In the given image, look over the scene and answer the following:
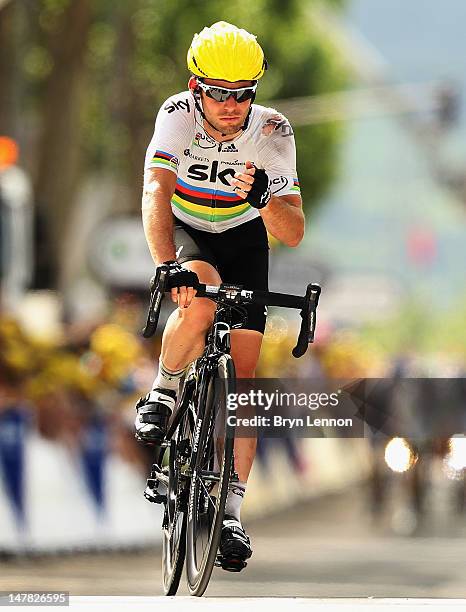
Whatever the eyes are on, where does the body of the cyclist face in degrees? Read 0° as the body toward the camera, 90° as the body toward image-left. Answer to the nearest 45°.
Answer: approximately 0°
